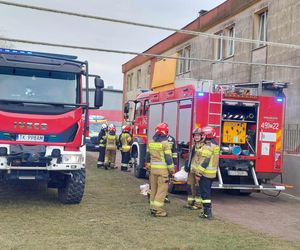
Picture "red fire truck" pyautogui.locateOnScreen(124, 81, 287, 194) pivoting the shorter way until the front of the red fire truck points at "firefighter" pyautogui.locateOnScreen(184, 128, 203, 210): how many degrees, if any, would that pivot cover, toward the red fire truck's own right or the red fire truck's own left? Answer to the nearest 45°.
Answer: approximately 90° to the red fire truck's own left

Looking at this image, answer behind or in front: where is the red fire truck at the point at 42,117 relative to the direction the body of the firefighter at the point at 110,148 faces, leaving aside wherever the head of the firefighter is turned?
behind

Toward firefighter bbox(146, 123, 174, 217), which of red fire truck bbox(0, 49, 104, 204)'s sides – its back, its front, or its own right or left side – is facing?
left

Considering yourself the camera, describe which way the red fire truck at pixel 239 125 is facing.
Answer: facing away from the viewer and to the left of the viewer
